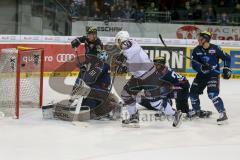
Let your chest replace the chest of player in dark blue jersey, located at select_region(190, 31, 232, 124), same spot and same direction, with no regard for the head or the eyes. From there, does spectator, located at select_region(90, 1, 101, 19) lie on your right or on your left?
on your right

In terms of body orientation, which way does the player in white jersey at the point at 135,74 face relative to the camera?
to the viewer's left

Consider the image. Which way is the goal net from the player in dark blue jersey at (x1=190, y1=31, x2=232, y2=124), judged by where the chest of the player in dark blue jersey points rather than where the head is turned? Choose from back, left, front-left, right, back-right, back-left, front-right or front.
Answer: front-right

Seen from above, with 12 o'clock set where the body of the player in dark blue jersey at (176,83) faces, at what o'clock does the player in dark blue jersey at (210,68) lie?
the player in dark blue jersey at (210,68) is roughly at 6 o'clock from the player in dark blue jersey at (176,83).

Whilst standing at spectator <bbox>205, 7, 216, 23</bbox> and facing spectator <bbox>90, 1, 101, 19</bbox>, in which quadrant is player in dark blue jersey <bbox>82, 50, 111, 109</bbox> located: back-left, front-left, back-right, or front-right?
front-left

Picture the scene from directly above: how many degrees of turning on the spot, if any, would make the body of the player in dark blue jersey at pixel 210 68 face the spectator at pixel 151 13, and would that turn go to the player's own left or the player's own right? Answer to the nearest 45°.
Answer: approximately 135° to the player's own right

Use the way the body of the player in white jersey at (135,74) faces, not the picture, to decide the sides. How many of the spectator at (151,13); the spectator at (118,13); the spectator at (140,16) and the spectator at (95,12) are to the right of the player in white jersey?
4

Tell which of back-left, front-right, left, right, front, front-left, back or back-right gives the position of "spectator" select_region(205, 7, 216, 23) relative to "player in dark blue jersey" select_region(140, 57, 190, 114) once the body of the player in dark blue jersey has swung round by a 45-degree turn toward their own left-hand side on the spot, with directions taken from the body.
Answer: back-right

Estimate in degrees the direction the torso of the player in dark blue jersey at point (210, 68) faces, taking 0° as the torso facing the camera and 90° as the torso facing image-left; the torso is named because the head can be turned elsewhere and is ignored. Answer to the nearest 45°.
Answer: approximately 45°

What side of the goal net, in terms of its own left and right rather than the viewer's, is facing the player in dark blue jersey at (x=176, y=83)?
front

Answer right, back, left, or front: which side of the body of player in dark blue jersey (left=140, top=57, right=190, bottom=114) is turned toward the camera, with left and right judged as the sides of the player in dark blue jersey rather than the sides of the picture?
left

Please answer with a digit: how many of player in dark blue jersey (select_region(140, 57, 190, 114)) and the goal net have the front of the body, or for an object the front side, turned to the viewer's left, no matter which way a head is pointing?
1

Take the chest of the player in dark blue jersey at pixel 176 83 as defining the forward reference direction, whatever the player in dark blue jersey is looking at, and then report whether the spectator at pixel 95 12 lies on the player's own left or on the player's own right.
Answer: on the player's own right

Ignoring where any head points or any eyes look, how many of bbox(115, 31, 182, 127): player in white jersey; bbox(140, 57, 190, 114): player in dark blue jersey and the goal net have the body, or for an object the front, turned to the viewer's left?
2

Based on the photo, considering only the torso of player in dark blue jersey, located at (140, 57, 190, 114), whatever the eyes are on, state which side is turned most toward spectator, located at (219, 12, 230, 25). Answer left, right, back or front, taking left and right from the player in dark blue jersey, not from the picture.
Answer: right

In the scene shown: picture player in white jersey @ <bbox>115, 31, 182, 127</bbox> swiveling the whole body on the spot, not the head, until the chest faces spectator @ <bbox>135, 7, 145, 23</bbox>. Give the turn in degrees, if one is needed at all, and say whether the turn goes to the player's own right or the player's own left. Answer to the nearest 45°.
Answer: approximately 90° to the player's own right
